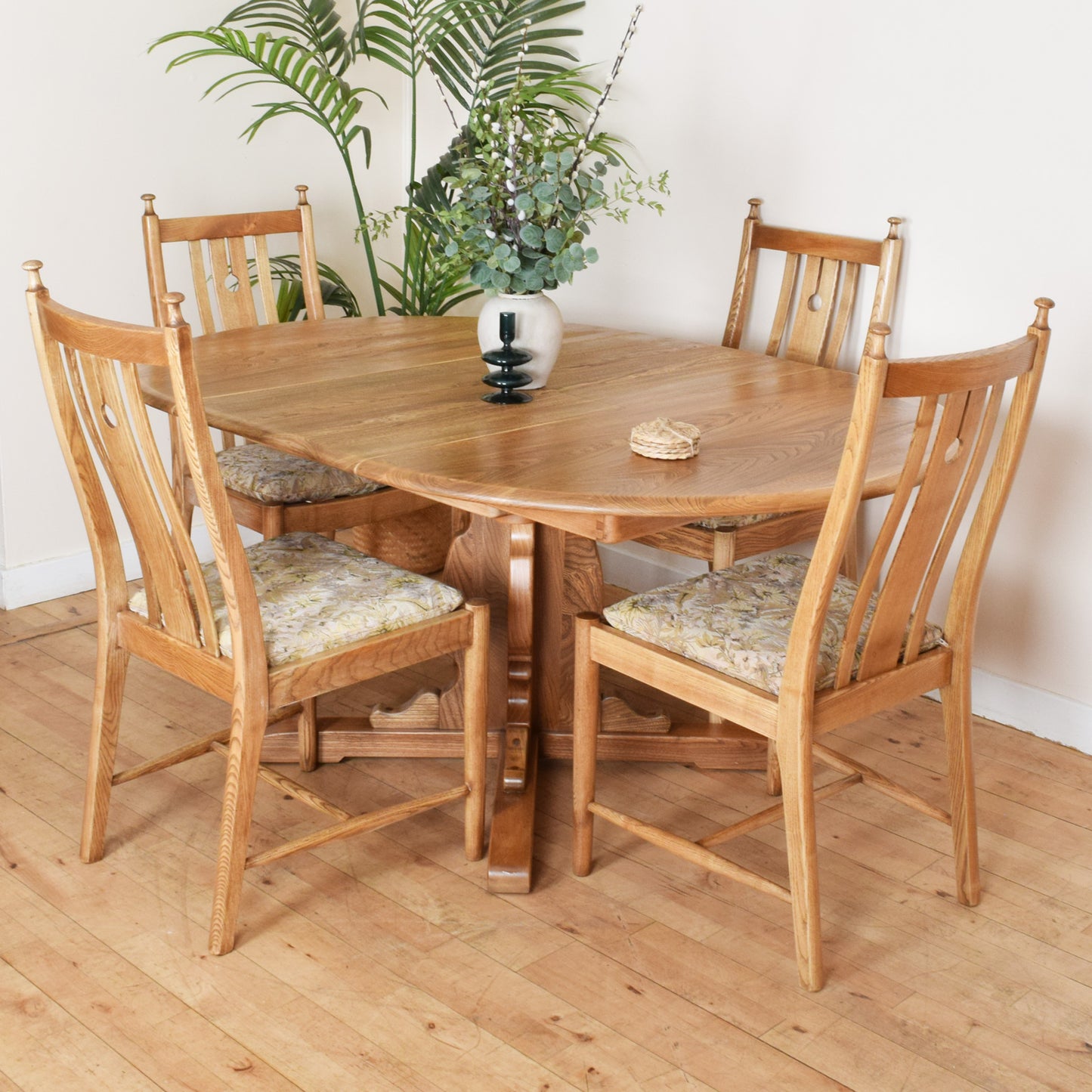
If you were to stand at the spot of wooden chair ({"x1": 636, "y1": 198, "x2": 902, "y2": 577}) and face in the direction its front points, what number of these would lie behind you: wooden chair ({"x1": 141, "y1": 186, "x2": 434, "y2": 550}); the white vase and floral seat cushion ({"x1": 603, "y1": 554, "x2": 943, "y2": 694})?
0

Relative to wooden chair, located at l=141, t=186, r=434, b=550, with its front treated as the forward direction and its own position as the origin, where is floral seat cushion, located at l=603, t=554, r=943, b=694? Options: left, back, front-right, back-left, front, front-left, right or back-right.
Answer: front

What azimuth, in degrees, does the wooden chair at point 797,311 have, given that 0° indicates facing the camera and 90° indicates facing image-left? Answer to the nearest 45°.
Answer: approximately 45°

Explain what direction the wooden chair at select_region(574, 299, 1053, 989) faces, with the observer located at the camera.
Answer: facing away from the viewer and to the left of the viewer

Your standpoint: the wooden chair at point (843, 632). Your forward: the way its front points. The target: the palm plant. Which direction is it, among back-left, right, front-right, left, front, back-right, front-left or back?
front

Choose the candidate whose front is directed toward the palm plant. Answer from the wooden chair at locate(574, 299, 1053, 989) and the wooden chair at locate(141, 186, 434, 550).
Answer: the wooden chair at locate(574, 299, 1053, 989)

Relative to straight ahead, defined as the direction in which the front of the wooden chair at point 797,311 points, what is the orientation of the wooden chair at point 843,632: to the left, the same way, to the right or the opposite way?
to the right

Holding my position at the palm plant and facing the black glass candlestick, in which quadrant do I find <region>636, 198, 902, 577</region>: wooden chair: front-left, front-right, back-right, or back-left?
front-left

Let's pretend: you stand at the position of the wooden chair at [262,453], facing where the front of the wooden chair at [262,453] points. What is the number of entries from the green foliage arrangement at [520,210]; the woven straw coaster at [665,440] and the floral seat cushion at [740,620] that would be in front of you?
3

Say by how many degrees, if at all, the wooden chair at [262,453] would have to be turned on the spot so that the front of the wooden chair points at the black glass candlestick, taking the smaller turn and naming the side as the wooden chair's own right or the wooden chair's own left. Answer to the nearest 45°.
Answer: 0° — it already faces it

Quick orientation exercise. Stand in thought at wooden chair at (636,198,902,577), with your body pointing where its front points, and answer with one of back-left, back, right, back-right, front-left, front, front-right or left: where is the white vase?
front

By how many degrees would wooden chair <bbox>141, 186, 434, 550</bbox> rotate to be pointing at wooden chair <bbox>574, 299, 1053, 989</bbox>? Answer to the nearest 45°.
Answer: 0° — it already faces it

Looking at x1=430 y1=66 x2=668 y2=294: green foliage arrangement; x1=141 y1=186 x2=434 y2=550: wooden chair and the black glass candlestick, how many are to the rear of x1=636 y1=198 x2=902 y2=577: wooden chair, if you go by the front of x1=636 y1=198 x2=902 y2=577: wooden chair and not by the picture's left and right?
0

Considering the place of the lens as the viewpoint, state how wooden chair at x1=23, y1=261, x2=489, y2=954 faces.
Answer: facing away from the viewer and to the right of the viewer

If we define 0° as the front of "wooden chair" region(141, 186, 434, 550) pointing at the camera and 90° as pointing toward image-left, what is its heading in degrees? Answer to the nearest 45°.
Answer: approximately 315°

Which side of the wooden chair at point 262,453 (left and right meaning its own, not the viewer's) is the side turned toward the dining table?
front

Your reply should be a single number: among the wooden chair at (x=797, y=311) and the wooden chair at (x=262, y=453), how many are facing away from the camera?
0

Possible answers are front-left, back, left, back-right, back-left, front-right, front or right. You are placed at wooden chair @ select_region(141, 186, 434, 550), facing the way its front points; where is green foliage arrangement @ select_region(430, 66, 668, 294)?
front

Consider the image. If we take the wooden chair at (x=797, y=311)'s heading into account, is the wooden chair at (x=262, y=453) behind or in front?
in front

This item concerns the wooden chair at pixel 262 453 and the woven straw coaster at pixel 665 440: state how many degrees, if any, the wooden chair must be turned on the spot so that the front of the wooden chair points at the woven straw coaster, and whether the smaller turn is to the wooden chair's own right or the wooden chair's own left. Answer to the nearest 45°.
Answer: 0° — it already faces it

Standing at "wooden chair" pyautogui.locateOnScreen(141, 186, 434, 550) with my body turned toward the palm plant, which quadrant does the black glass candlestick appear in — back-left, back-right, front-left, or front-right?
back-right
